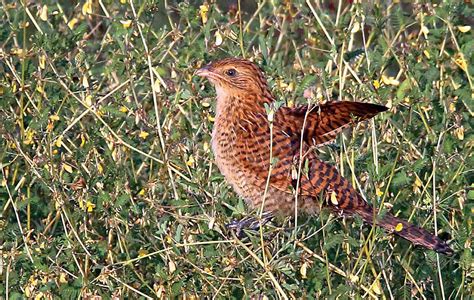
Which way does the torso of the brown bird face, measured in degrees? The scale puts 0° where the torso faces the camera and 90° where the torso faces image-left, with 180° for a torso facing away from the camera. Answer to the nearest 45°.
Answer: approximately 90°

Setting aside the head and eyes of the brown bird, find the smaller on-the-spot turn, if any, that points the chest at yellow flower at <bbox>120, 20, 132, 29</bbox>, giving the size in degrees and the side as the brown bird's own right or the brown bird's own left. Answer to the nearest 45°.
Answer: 0° — it already faces it

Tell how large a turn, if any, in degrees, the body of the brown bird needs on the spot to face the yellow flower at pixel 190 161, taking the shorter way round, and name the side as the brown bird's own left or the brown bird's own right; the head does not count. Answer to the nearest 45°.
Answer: approximately 45° to the brown bird's own left
